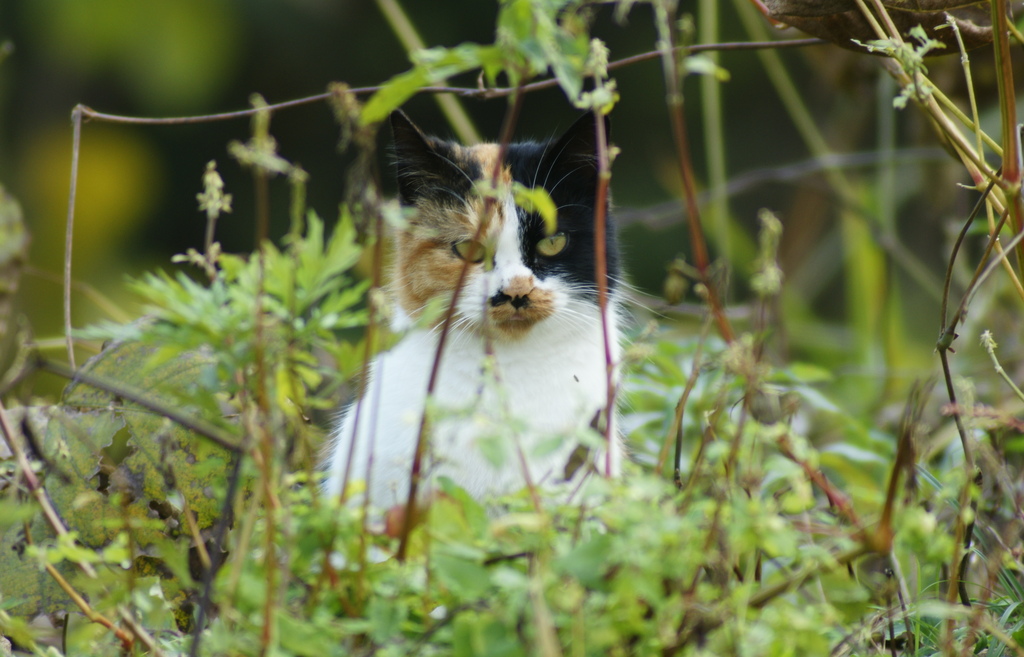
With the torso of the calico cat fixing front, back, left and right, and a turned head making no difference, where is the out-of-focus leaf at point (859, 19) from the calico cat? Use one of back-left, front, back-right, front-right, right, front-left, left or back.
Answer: front-left

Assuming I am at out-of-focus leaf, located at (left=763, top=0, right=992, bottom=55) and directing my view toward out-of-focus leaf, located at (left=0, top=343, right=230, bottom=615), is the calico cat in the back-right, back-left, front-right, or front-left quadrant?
front-right

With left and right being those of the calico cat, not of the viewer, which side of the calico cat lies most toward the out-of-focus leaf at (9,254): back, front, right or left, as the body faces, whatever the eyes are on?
right

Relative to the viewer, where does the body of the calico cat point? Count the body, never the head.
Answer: toward the camera
